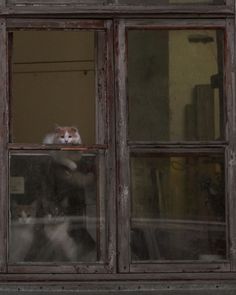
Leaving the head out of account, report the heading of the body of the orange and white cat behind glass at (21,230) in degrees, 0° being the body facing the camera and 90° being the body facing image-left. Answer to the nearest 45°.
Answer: approximately 0°

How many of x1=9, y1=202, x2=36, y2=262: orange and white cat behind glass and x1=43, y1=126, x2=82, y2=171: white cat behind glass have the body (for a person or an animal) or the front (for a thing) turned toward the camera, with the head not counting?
2
